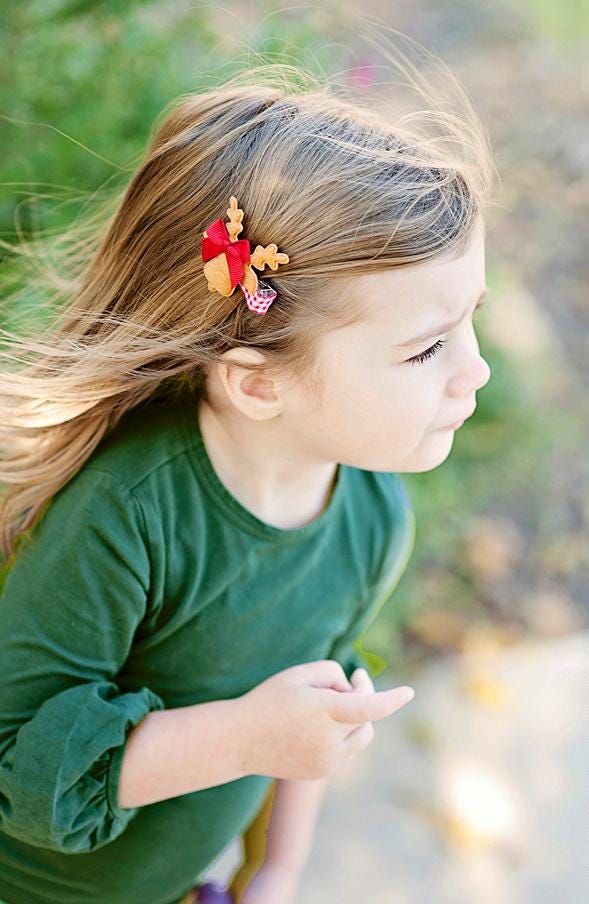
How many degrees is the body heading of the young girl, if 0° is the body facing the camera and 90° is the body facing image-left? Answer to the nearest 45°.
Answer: approximately 315°

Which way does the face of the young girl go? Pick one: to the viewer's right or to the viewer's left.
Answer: to the viewer's right
